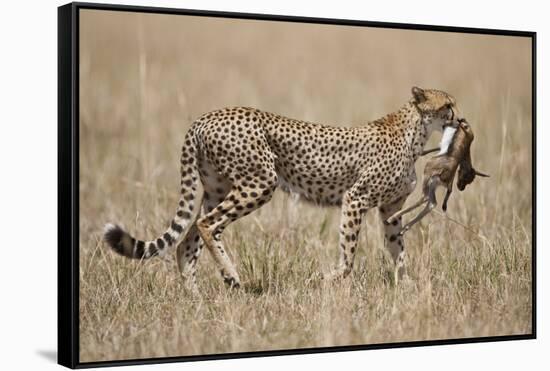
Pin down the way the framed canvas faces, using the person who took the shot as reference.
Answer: facing the viewer and to the right of the viewer
